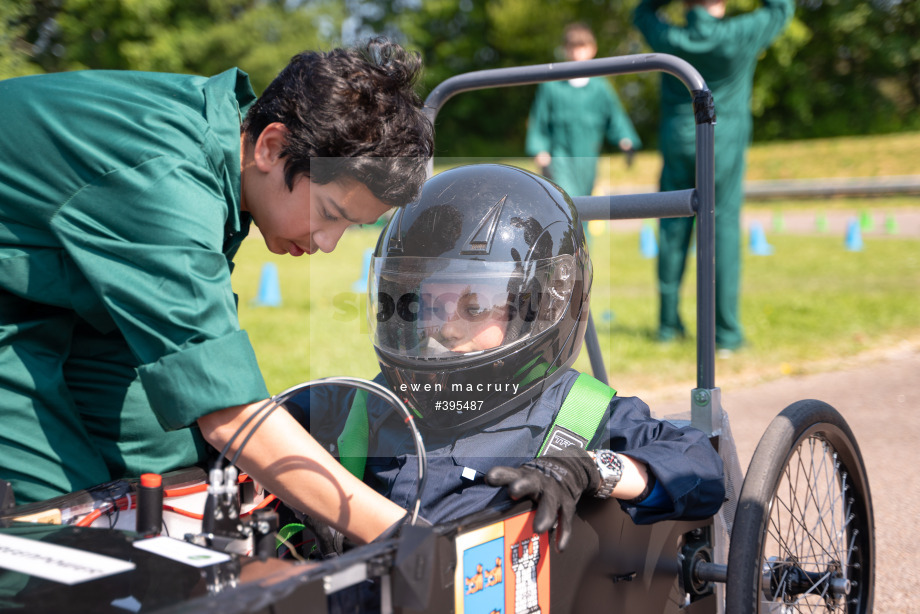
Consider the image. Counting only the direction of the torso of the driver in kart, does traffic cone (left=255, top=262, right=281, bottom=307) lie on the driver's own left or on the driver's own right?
on the driver's own right

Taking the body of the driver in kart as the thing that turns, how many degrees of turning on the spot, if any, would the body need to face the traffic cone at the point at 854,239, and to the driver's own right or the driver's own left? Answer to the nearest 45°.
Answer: approximately 180°

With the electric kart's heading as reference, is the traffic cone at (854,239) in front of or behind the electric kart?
behind

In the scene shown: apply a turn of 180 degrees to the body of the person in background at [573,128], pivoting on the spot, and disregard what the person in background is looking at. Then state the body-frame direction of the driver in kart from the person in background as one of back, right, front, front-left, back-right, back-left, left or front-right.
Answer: back

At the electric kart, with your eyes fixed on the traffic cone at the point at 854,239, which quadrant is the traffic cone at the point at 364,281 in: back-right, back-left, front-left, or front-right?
front-left

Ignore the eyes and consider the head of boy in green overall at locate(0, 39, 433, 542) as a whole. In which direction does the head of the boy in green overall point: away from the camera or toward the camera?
toward the camera

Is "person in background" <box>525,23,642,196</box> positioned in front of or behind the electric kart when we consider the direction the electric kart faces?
behind

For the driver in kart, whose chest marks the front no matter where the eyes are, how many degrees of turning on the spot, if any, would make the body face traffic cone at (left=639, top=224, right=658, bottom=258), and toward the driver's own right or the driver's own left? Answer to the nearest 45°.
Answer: approximately 135° to the driver's own right

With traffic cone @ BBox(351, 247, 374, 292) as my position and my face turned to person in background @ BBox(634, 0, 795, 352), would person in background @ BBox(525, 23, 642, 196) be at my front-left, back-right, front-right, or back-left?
front-left

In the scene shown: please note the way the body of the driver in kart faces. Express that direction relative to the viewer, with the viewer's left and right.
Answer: facing the viewer and to the left of the viewer

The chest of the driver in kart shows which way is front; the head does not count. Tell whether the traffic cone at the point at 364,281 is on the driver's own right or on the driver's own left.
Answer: on the driver's own right
